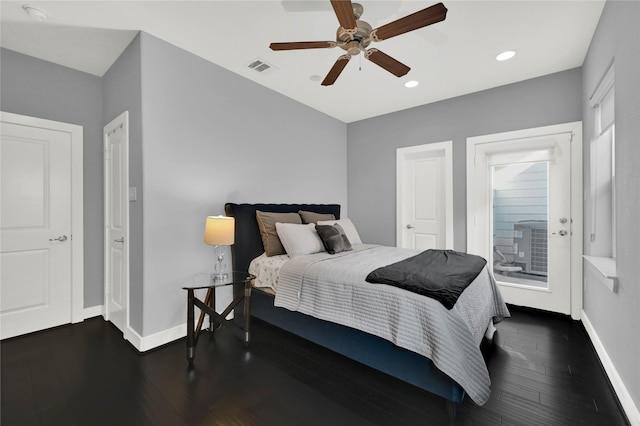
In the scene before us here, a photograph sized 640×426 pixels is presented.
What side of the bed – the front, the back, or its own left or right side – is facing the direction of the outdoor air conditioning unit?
left

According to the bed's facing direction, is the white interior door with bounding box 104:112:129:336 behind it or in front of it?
behind

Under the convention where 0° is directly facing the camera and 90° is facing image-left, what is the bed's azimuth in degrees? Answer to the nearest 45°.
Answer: approximately 315°

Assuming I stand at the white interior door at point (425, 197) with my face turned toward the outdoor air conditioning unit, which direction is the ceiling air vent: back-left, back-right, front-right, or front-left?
back-right

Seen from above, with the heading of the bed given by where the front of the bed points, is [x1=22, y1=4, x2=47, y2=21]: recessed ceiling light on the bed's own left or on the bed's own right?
on the bed's own right
